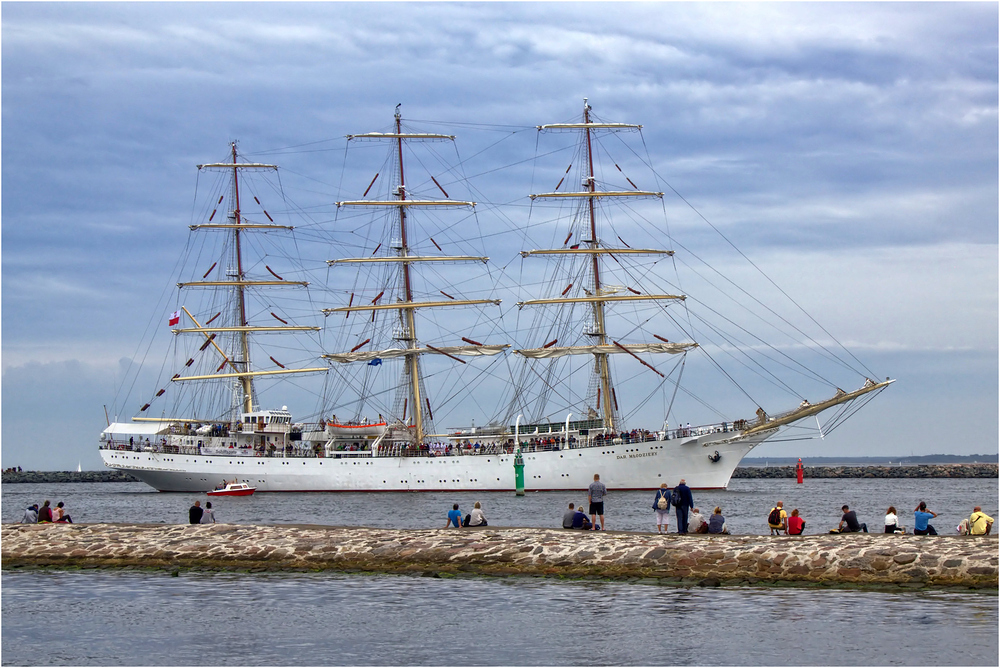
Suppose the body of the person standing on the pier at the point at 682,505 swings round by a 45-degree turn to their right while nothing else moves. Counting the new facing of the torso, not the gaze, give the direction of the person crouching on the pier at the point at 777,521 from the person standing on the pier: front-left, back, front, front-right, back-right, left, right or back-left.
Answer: front-right

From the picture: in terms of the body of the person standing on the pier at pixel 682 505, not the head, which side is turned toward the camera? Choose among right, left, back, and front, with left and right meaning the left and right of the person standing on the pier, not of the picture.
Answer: back

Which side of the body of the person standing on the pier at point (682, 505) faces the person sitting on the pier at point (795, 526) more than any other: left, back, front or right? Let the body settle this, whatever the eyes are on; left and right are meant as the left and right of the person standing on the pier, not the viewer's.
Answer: right

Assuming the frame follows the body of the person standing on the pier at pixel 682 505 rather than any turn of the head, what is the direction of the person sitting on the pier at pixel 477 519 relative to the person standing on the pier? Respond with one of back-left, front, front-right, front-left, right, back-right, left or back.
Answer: left

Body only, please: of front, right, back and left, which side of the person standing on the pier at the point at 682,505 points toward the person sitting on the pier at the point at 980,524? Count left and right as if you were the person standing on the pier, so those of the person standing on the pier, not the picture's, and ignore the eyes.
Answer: right
